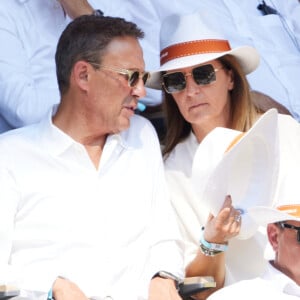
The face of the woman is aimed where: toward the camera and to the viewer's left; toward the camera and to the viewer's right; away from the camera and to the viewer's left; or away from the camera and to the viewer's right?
toward the camera and to the viewer's left

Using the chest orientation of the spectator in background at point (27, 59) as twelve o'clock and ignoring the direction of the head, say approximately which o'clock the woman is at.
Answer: The woman is roughly at 10 o'clock from the spectator in background.

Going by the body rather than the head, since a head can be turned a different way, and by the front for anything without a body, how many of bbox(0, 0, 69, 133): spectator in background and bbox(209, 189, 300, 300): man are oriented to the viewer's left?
0

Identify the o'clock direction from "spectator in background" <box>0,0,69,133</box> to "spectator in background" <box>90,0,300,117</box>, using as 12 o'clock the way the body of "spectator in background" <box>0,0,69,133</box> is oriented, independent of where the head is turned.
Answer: "spectator in background" <box>90,0,300,117</box> is roughly at 8 o'clock from "spectator in background" <box>0,0,69,133</box>.

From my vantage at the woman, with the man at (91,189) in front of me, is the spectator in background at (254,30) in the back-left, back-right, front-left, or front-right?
back-right

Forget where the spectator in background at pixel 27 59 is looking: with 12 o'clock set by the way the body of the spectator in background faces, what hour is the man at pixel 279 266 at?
The man is roughly at 11 o'clock from the spectator in background.

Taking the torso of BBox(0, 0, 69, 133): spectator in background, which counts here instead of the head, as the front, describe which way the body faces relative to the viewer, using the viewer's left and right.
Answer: facing the viewer

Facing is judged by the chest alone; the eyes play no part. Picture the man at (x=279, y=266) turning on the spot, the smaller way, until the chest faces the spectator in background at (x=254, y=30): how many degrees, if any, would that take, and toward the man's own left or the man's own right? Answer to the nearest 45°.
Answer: approximately 135° to the man's own left

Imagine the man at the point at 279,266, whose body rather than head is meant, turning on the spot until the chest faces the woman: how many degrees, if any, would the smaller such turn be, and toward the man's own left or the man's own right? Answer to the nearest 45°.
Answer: approximately 180°

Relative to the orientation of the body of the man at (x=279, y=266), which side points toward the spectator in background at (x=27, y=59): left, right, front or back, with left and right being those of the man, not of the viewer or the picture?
back

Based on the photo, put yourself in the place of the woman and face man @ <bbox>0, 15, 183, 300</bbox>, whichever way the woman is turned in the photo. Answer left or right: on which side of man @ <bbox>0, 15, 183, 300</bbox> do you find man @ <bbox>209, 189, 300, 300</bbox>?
left

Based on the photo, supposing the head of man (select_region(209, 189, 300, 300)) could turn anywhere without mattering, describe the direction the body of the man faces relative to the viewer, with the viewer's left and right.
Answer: facing the viewer and to the right of the viewer
